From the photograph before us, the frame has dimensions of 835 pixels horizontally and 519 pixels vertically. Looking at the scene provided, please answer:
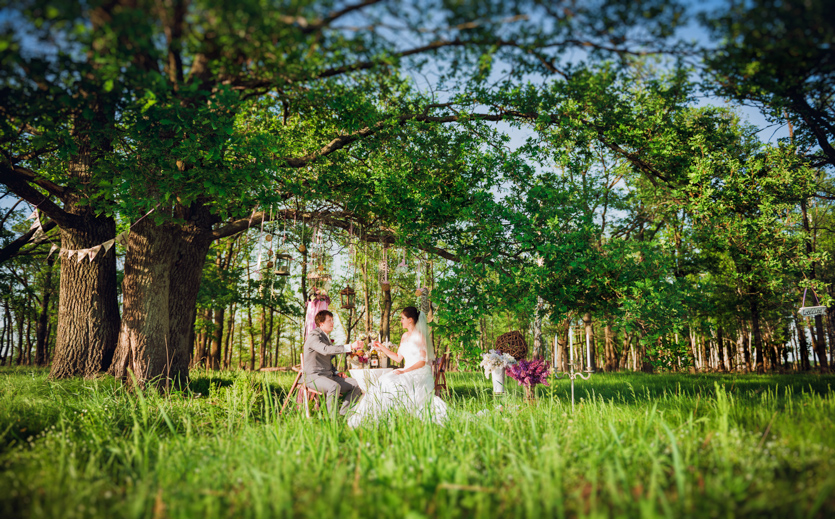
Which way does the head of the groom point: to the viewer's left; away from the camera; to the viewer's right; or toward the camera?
to the viewer's right

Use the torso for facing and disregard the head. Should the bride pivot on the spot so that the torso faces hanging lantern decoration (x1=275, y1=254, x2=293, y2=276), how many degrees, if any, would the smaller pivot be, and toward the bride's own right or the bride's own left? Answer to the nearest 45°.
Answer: approximately 45° to the bride's own right

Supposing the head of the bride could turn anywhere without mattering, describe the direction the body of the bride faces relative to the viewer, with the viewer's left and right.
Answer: facing to the left of the viewer

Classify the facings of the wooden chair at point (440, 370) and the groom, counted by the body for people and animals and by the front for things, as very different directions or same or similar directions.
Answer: very different directions

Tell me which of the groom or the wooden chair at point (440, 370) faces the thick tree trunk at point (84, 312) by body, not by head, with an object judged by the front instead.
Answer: the wooden chair

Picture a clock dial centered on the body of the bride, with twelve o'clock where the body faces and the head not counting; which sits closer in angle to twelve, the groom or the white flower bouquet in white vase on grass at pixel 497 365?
the groom

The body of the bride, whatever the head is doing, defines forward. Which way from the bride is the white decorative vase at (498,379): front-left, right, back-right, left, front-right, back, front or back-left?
back

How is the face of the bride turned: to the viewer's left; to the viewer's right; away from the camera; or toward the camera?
to the viewer's left

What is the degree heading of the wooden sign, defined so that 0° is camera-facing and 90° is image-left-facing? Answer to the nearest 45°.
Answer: approximately 0°

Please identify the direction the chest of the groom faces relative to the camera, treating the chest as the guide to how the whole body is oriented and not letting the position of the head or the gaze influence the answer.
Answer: to the viewer's right

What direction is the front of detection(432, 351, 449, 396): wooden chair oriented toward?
to the viewer's left
